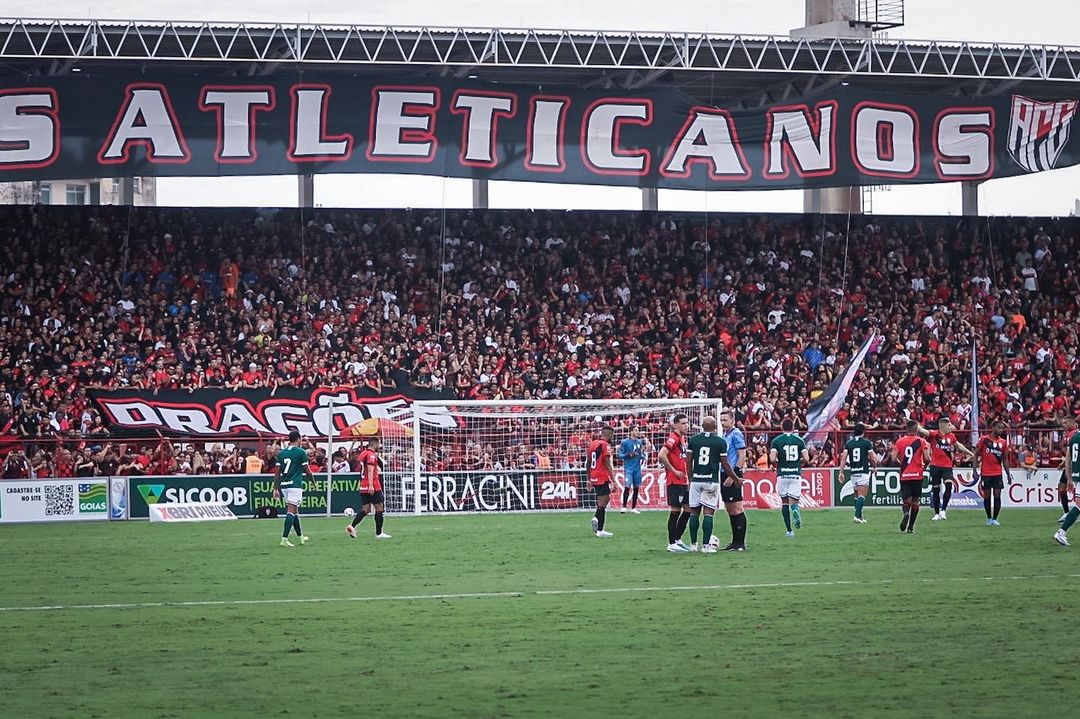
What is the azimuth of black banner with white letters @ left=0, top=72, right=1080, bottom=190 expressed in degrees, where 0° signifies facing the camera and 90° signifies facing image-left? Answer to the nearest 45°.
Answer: approximately 0°

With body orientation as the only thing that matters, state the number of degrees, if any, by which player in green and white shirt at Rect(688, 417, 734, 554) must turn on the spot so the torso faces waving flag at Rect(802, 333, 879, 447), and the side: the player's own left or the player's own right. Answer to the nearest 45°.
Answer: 0° — they already face it

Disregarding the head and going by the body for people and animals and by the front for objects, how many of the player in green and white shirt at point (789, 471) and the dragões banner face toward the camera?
1

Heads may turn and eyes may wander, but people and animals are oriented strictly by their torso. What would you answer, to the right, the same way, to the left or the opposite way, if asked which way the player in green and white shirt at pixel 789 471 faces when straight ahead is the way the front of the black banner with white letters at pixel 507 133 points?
the opposite way

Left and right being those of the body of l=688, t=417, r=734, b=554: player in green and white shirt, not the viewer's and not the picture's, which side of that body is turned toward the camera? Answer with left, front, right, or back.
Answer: back

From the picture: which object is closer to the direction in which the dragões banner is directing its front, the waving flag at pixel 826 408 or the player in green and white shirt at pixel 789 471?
the player in green and white shirt

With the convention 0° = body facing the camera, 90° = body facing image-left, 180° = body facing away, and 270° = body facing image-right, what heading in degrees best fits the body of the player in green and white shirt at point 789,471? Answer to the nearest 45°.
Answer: approximately 180°

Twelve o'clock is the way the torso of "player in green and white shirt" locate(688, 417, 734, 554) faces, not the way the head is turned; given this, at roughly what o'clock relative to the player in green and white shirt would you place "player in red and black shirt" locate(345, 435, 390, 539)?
The player in red and black shirt is roughly at 10 o'clock from the player in green and white shirt.

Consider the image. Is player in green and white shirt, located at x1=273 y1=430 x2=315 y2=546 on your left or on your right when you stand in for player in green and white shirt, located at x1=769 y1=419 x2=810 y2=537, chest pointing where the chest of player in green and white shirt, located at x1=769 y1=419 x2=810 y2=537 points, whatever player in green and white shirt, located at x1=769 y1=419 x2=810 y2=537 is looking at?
on your left

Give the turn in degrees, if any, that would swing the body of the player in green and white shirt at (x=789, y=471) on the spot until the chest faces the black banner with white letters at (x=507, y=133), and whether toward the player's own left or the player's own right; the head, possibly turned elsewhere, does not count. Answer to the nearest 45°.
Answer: approximately 45° to the player's own left

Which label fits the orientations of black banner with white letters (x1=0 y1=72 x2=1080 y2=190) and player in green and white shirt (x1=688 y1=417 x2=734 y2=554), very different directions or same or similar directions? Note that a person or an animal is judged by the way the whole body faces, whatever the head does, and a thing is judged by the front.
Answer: very different directions
